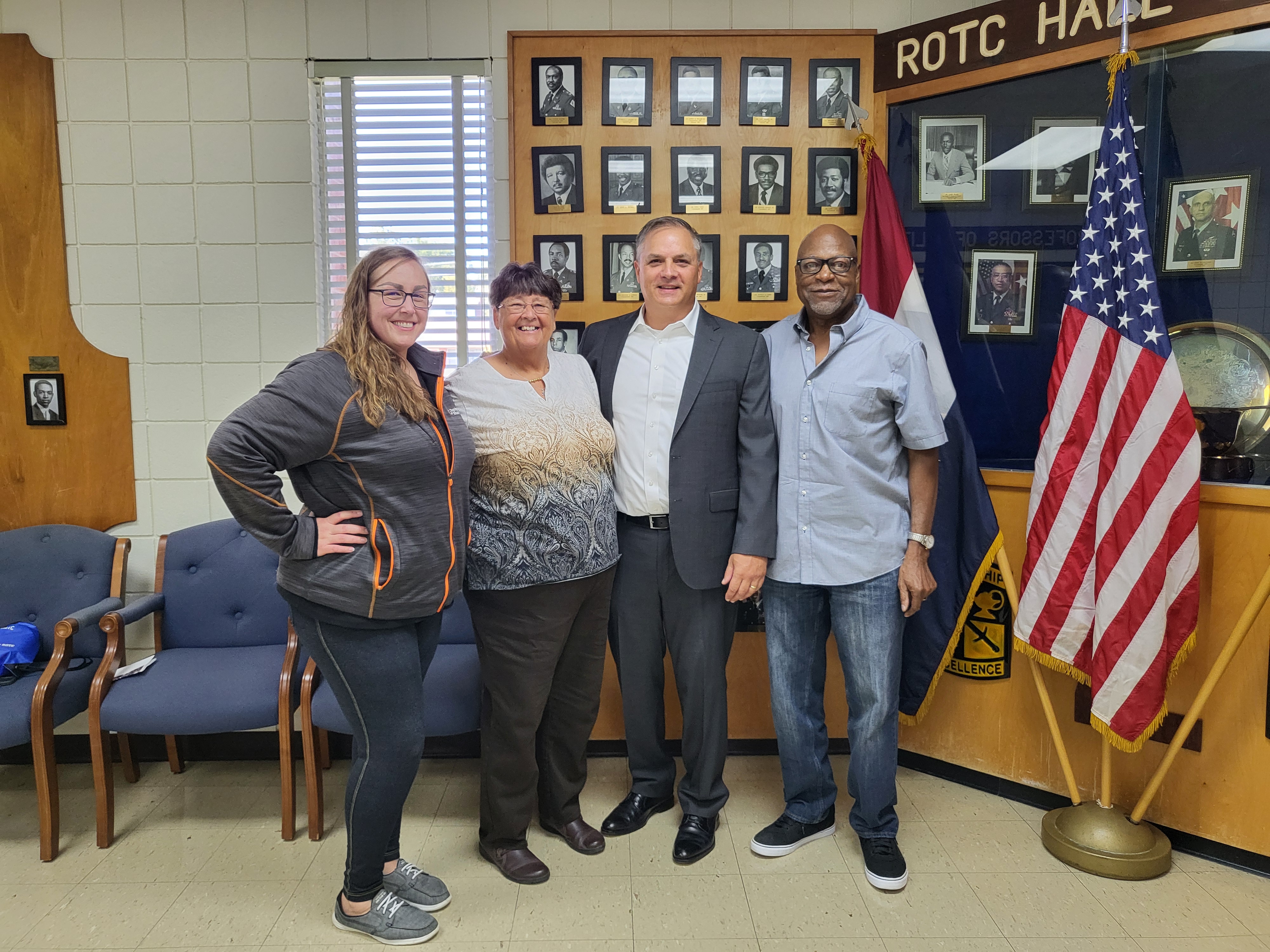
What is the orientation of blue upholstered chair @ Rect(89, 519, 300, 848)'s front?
toward the camera

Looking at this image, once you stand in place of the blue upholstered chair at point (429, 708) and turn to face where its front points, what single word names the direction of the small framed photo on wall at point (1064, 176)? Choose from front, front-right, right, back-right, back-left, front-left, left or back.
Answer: left

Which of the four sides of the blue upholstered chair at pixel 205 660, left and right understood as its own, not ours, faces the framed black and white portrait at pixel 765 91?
left

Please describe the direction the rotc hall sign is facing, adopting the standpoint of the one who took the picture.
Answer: facing the viewer and to the left of the viewer

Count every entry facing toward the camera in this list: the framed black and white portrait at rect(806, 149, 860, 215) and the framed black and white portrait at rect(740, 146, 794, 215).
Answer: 2

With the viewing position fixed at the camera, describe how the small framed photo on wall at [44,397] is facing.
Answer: facing the viewer

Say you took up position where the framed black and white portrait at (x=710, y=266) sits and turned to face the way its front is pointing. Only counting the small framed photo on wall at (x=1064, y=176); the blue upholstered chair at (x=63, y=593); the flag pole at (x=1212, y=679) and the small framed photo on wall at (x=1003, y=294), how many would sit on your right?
1

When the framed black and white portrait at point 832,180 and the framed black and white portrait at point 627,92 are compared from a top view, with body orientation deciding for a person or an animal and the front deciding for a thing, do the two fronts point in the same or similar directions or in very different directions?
same or similar directions

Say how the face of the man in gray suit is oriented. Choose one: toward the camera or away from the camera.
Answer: toward the camera

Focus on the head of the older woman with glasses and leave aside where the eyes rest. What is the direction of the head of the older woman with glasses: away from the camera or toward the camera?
toward the camera
